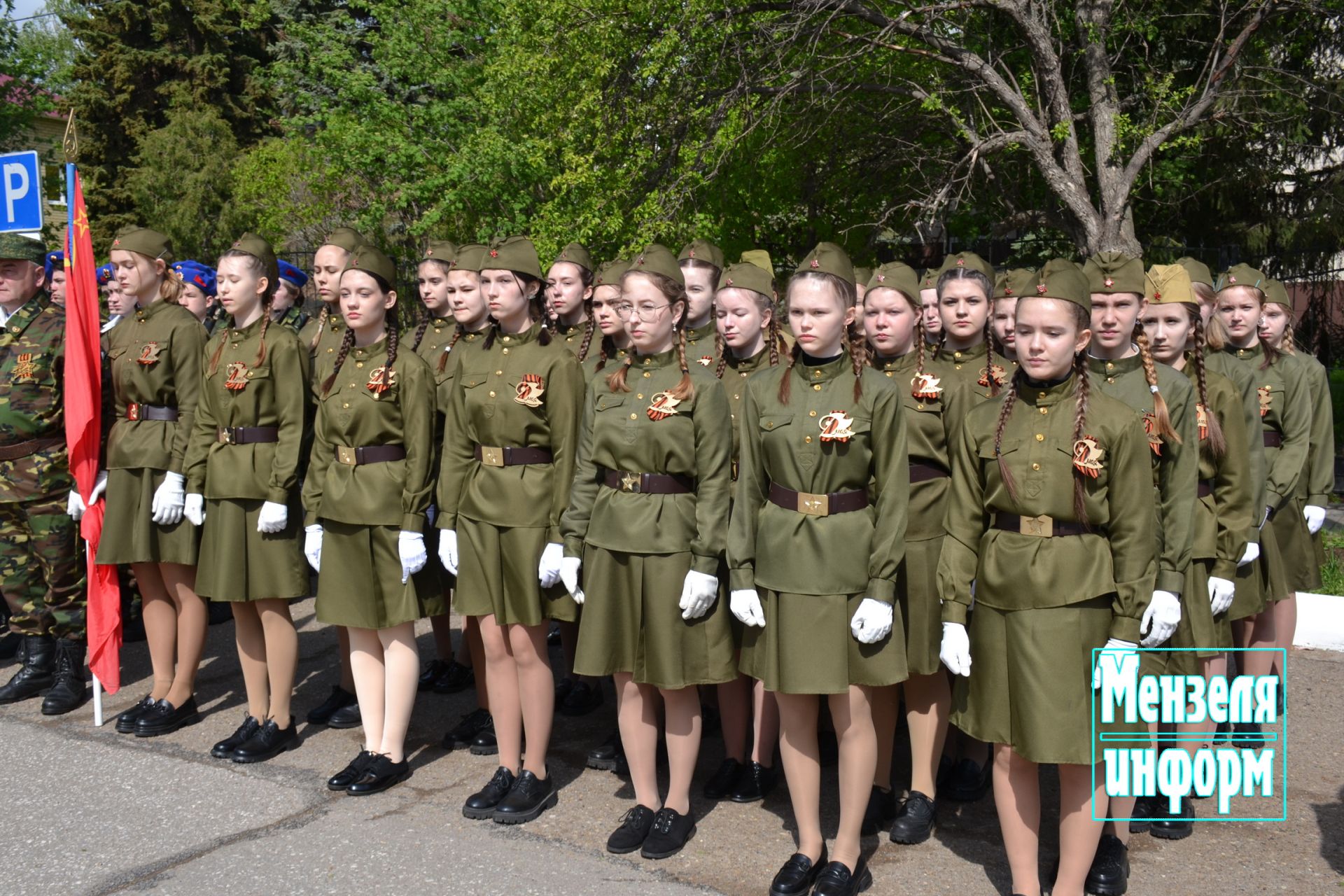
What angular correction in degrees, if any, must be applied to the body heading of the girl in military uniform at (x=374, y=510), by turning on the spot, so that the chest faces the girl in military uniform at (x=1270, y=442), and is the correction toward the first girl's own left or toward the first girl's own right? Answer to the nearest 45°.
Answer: approximately 135° to the first girl's own left

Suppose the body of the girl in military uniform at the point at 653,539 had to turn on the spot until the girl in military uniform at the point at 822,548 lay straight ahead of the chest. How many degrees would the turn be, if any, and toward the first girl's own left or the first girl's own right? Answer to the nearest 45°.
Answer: approximately 90° to the first girl's own left

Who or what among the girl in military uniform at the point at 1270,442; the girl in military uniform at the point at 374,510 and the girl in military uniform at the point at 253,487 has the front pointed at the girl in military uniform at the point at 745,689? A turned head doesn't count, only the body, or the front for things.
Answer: the girl in military uniform at the point at 1270,442

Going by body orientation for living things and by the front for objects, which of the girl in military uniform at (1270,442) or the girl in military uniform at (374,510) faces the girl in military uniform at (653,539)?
the girl in military uniform at (1270,442)

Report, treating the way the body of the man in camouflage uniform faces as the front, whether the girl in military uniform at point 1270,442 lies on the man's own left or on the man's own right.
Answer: on the man's own left

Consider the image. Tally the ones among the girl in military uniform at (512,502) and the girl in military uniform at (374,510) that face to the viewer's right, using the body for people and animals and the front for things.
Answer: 0

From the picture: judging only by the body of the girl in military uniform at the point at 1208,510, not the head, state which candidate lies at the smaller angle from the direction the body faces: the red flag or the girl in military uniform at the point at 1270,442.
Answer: the red flag

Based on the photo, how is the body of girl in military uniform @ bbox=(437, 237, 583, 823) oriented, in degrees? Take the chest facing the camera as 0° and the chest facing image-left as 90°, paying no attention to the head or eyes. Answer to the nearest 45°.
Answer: approximately 45°

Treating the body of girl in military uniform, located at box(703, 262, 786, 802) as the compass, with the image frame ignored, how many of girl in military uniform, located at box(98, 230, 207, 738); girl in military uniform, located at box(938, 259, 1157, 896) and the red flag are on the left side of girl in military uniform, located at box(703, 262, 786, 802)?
1

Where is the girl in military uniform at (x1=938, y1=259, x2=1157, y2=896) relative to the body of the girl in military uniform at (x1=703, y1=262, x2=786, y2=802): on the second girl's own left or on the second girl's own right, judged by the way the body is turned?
on the second girl's own left

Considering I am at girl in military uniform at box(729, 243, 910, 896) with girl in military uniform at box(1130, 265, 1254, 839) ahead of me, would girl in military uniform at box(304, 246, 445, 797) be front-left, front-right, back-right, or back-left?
back-left

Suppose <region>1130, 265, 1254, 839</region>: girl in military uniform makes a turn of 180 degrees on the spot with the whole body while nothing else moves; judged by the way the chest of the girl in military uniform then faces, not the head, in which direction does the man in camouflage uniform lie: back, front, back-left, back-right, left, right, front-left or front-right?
back-left

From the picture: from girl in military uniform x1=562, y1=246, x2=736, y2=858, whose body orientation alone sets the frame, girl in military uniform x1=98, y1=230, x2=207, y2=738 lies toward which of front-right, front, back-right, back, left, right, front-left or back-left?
right
